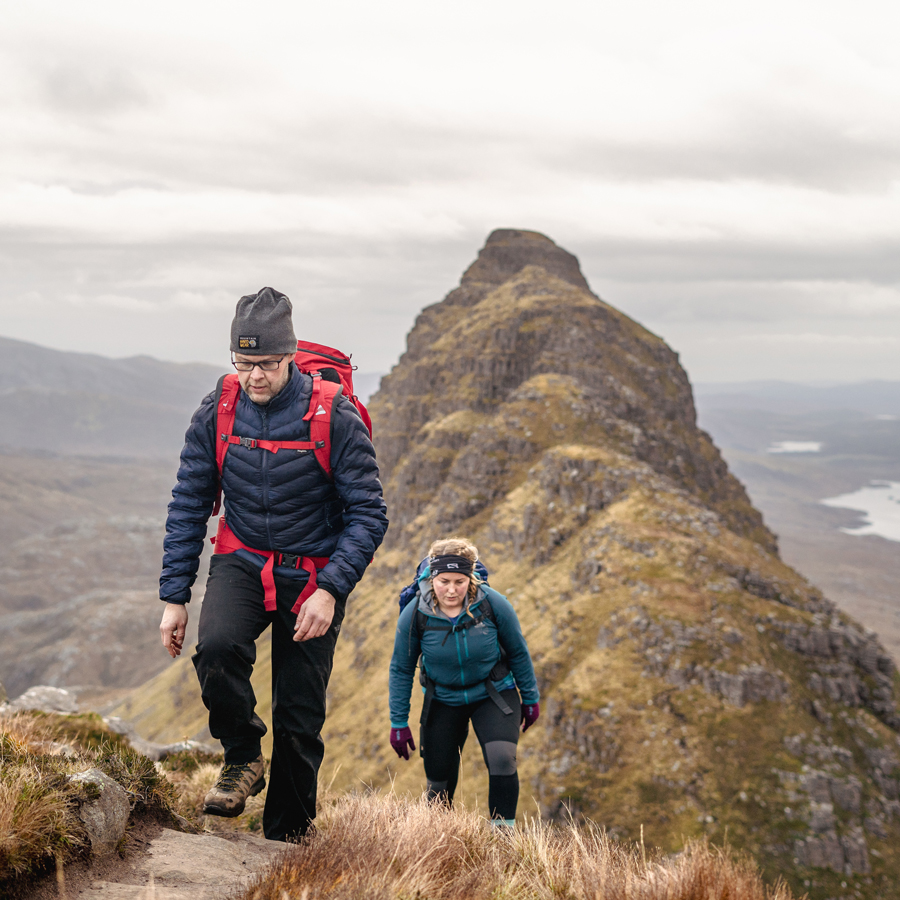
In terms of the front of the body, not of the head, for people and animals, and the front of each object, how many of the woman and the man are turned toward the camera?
2

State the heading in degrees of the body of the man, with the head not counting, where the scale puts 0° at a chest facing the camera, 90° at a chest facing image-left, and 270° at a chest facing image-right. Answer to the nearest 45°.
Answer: approximately 0°

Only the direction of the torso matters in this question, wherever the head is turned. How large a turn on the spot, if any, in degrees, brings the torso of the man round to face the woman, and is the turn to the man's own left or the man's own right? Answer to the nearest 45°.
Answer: approximately 135° to the man's own left

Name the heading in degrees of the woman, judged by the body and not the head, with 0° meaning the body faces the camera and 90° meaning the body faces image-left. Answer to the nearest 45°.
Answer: approximately 0°
